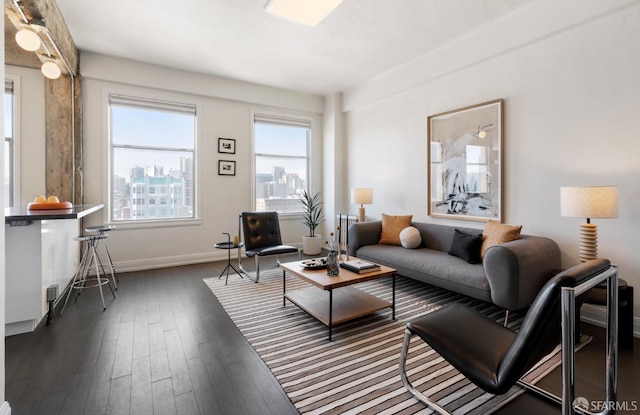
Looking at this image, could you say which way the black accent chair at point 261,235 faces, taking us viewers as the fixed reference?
facing the viewer and to the right of the viewer

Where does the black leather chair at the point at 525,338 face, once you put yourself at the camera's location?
facing away from the viewer and to the left of the viewer

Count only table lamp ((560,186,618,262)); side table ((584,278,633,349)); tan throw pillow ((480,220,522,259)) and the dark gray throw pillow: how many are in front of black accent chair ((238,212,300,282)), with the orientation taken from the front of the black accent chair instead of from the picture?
4

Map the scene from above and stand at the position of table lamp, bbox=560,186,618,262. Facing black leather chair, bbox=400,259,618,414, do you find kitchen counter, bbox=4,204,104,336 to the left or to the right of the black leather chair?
right

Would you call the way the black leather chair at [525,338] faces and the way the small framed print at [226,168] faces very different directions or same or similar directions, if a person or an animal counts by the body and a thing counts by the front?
very different directions

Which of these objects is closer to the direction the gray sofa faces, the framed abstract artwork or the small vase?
the small vase

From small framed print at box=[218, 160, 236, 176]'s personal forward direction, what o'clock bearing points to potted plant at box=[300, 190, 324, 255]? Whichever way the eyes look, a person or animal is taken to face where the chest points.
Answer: The potted plant is roughly at 9 o'clock from the small framed print.

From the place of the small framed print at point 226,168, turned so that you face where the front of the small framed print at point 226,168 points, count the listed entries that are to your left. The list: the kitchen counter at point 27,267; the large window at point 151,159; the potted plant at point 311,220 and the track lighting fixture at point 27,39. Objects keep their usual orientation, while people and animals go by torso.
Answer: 1

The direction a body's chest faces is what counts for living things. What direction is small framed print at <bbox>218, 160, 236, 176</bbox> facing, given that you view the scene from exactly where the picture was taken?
facing the viewer

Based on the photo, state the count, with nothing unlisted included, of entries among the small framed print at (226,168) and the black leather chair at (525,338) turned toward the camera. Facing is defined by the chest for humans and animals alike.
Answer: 1

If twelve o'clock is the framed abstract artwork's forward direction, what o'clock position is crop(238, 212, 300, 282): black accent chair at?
The black accent chair is roughly at 1 o'clock from the framed abstract artwork.

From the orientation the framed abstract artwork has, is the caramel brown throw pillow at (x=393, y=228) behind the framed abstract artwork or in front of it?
in front

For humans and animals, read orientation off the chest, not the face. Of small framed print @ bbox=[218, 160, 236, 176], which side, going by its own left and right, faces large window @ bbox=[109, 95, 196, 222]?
right

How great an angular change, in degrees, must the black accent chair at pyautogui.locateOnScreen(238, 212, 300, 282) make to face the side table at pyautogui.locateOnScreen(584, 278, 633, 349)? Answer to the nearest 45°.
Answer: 0° — it already faces it
